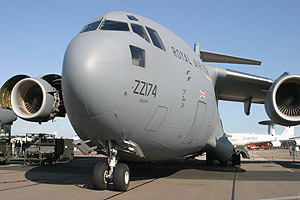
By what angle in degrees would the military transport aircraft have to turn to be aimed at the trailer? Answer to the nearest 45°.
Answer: approximately 90° to its right

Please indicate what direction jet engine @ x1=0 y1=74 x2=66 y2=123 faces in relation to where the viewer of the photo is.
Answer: facing the viewer and to the left of the viewer

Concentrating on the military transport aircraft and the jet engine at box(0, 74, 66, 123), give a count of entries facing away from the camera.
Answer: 0

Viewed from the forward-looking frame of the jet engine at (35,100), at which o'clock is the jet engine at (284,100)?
the jet engine at (284,100) is roughly at 8 o'clock from the jet engine at (35,100).

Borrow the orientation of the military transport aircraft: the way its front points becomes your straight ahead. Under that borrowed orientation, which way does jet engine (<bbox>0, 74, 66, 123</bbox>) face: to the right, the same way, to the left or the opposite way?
the same way
